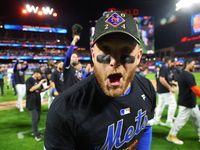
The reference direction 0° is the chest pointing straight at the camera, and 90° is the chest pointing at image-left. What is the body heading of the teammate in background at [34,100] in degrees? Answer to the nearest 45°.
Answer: approximately 315°
